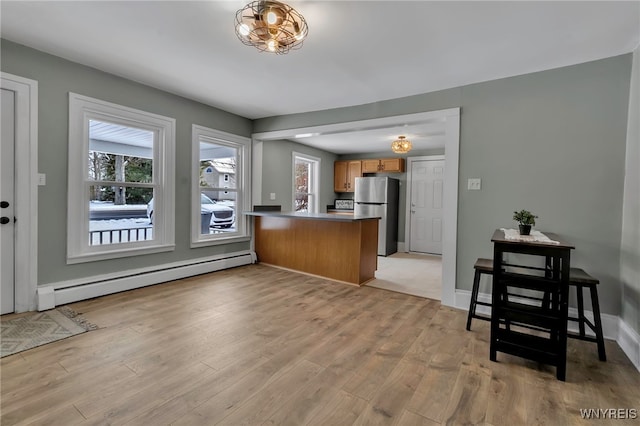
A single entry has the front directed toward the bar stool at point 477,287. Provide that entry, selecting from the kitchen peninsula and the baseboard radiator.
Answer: the baseboard radiator

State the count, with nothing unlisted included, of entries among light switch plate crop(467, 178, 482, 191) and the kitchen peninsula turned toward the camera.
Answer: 1

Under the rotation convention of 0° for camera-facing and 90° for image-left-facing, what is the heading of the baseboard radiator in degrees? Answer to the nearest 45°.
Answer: approximately 315°

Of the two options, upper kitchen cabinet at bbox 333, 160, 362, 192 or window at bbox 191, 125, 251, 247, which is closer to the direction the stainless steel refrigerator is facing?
the window

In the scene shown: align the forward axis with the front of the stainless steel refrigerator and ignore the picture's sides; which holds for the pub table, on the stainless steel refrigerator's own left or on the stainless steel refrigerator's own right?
on the stainless steel refrigerator's own left
